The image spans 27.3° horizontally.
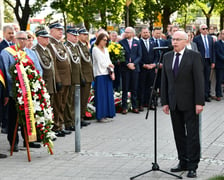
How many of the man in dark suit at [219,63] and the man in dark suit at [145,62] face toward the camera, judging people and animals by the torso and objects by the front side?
2

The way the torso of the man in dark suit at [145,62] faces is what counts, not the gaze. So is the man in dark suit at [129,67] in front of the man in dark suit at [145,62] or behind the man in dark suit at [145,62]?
in front

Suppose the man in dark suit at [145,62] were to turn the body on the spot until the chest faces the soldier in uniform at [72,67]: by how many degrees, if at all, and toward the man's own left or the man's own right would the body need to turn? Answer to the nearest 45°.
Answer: approximately 45° to the man's own right

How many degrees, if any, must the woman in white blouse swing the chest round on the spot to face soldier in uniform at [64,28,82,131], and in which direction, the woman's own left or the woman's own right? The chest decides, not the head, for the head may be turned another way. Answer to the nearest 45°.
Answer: approximately 90° to the woman's own right

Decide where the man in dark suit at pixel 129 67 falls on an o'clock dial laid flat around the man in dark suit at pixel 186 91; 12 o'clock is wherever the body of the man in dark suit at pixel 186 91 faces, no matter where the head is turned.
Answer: the man in dark suit at pixel 129 67 is roughly at 4 o'clock from the man in dark suit at pixel 186 91.

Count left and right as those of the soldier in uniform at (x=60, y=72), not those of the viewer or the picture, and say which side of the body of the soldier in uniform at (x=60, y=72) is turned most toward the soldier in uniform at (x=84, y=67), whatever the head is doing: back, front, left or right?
left

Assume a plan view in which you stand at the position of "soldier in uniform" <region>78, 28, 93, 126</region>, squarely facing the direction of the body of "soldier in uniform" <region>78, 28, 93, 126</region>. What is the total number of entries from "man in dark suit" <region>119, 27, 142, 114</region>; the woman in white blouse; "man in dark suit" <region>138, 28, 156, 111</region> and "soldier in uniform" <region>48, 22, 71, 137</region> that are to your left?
3

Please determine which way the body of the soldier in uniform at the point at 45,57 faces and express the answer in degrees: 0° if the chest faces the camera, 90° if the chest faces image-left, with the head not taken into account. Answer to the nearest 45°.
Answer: approximately 315°

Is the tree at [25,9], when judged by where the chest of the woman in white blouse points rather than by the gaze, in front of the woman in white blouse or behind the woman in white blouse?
behind

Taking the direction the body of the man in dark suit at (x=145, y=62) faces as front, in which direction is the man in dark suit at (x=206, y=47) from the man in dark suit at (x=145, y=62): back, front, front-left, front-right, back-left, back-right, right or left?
back-left
